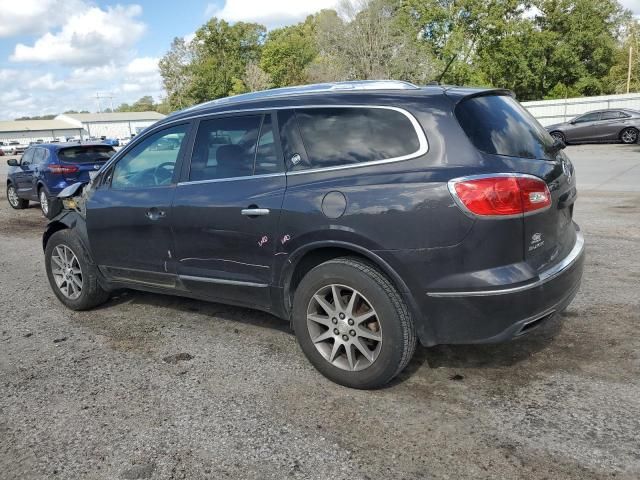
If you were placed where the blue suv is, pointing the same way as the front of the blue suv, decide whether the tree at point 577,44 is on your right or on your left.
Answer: on your right

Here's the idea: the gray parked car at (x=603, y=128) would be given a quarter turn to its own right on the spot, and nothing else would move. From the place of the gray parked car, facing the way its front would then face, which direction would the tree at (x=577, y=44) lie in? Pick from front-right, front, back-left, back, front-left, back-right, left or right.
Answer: front

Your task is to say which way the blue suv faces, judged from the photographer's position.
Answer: facing away from the viewer and to the left of the viewer

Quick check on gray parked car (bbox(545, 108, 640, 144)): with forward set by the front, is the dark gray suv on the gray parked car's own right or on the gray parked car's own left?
on the gray parked car's own left

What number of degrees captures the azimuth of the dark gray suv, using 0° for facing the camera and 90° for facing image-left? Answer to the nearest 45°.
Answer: approximately 135°

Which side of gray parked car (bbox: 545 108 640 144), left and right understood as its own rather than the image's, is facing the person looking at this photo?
left

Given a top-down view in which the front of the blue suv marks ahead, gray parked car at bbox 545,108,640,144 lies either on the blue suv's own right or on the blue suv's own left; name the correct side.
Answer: on the blue suv's own right

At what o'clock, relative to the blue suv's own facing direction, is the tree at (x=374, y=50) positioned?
The tree is roughly at 3 o'clock from the blue suv.

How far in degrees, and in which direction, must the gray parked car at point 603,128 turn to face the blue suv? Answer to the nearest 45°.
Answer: approximately 45° to its left

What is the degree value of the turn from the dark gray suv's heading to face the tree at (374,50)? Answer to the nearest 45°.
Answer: approximately 45° to its right

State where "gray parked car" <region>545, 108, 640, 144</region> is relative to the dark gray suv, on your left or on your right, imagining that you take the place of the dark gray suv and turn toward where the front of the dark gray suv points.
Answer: on your right
